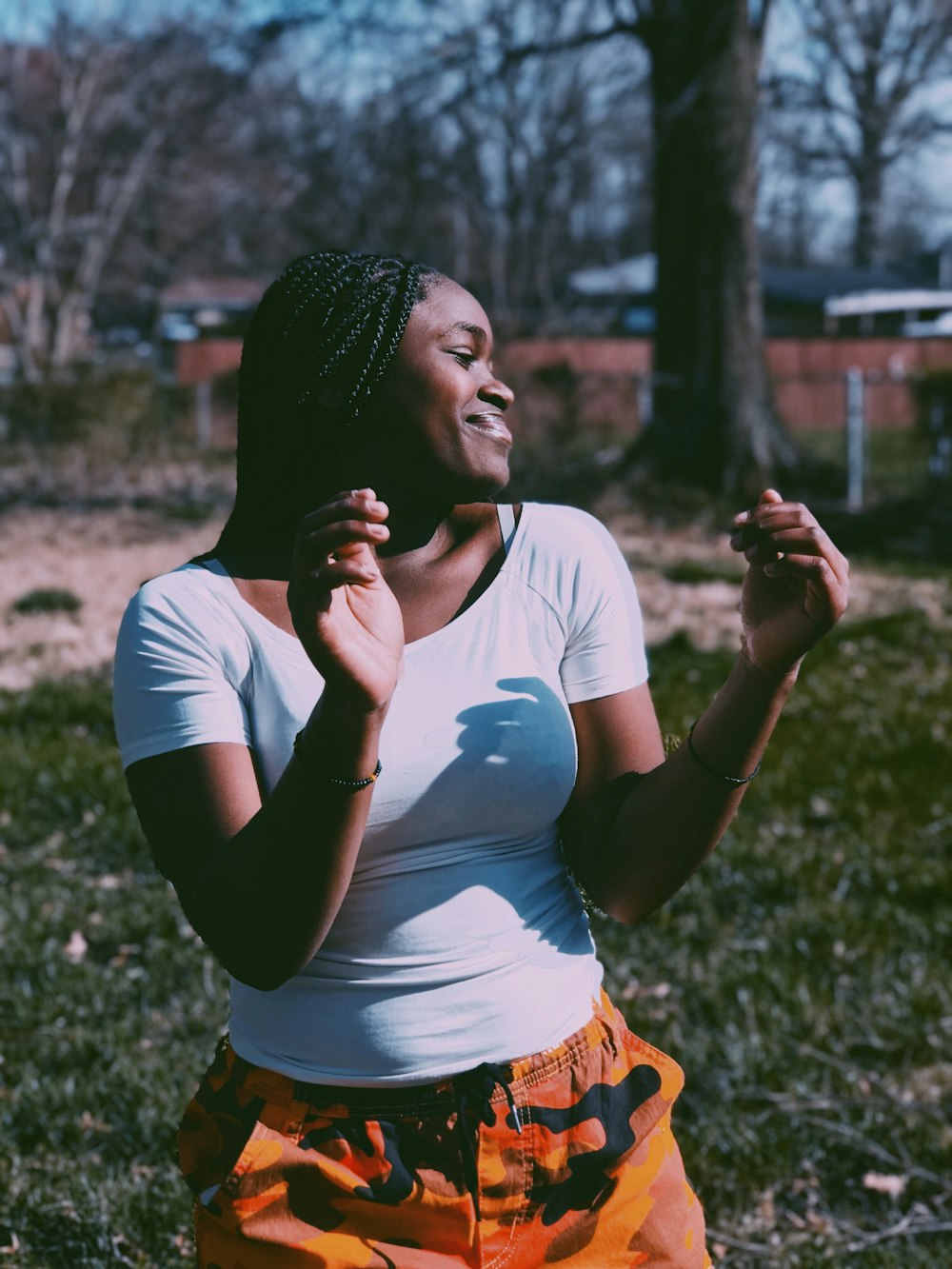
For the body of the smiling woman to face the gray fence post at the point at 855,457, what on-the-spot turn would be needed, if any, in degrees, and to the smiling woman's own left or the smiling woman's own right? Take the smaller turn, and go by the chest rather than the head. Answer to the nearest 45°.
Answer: approximately 135° to the smiling woman's own left

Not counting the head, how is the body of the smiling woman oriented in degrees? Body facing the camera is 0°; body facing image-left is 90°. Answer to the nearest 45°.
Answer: approximately 315°

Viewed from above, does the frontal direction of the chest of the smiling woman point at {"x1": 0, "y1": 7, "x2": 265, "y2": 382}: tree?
no

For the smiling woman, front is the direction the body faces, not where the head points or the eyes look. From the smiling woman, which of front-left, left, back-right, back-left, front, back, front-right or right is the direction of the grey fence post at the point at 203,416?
back-left

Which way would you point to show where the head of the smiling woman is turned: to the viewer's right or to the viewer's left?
to the viewer's right
